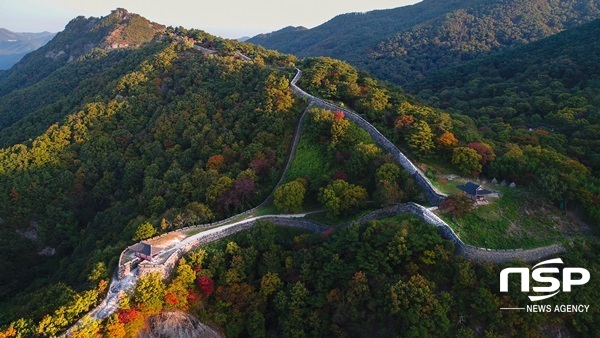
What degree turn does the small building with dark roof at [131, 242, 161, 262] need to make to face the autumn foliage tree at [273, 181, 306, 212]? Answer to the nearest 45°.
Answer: approximately 135° to its left

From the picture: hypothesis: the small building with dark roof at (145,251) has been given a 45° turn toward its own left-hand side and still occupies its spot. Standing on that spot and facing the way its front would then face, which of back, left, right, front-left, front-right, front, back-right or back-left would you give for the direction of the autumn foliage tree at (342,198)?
left

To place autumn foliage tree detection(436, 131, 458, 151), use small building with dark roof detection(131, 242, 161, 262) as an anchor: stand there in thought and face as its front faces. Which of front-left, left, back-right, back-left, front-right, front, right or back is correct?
back-left

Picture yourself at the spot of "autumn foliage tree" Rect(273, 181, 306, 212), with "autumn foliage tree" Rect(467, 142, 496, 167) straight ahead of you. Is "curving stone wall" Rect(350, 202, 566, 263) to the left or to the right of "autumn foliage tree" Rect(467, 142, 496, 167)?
right

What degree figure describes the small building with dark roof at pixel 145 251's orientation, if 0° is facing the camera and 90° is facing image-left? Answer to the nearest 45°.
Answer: approximately 45°

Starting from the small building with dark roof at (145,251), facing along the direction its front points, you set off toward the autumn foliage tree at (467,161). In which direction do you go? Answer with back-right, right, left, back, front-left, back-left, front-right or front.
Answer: back-left

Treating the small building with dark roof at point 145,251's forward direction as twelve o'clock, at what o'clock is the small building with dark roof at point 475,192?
the small building with dark roof at point 475,192 is roughly at 8 o'clock from the small building with dark roof at point 145,251.

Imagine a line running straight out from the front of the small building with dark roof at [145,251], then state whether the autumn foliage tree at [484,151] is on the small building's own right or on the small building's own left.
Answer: on the small building's own left

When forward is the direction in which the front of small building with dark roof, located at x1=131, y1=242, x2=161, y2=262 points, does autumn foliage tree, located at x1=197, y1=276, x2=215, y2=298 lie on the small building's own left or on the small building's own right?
on the small building's own left

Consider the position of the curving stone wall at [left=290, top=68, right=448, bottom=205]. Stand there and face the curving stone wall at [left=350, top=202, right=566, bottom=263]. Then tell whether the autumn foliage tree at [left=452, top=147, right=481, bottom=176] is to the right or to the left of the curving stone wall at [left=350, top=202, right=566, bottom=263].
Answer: left
